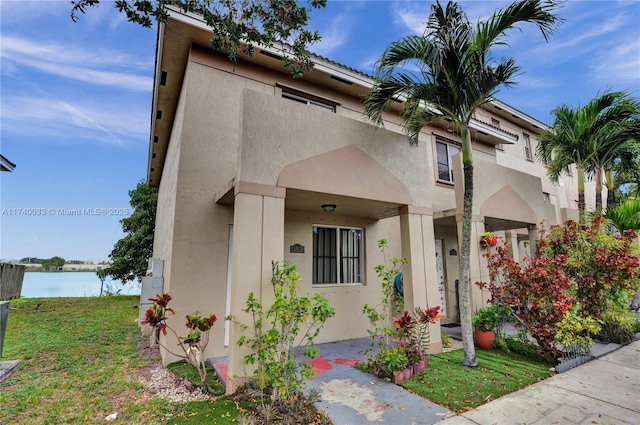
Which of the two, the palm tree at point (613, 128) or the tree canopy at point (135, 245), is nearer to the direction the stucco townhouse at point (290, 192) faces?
the palm tree

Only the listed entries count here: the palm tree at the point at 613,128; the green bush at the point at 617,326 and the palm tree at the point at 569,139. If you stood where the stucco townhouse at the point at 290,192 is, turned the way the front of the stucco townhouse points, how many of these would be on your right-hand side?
0

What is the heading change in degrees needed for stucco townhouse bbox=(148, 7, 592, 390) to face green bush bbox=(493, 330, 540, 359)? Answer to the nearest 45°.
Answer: approximately 45° to its left

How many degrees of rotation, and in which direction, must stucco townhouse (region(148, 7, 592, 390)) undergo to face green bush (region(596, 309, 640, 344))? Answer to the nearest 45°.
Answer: approximately 45° to its left

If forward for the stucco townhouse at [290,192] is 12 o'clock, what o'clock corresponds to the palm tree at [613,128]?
The palm tree is roughly at 10 o'clock from the stucco townhouse.

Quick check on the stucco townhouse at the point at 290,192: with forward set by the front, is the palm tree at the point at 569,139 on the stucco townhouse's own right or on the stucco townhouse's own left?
on the stucco townhouse's own left

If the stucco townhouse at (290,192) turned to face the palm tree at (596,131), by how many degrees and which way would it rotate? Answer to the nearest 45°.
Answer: approximately 45° to its left

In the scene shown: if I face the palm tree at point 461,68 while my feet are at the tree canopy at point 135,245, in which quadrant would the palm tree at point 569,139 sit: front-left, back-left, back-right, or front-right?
front-left

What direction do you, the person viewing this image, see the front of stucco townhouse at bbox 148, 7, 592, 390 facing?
facing the viewer and to the right of the viewer
